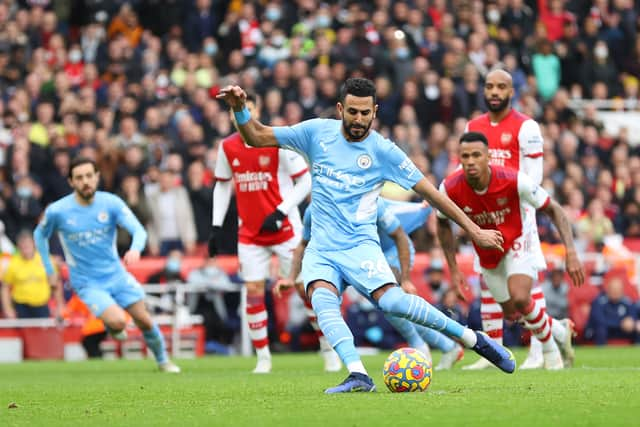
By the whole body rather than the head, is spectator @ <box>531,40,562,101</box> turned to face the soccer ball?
yes

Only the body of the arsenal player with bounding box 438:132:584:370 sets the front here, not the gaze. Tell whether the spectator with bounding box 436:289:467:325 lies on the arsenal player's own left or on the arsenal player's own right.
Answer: on the arsenal player's own right

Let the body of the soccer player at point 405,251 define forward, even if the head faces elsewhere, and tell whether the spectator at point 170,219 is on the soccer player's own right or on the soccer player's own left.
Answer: on the soccer player's own right
